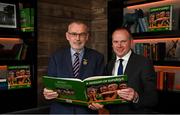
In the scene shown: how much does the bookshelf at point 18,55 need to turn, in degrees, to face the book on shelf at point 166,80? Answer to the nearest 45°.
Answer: approximately 45° to its left

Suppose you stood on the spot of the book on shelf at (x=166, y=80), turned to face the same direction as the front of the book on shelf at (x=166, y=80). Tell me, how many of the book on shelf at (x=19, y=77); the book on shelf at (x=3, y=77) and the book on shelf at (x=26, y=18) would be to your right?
3

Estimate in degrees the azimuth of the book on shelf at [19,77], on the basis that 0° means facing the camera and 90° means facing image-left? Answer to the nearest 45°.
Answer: approximately 0°
